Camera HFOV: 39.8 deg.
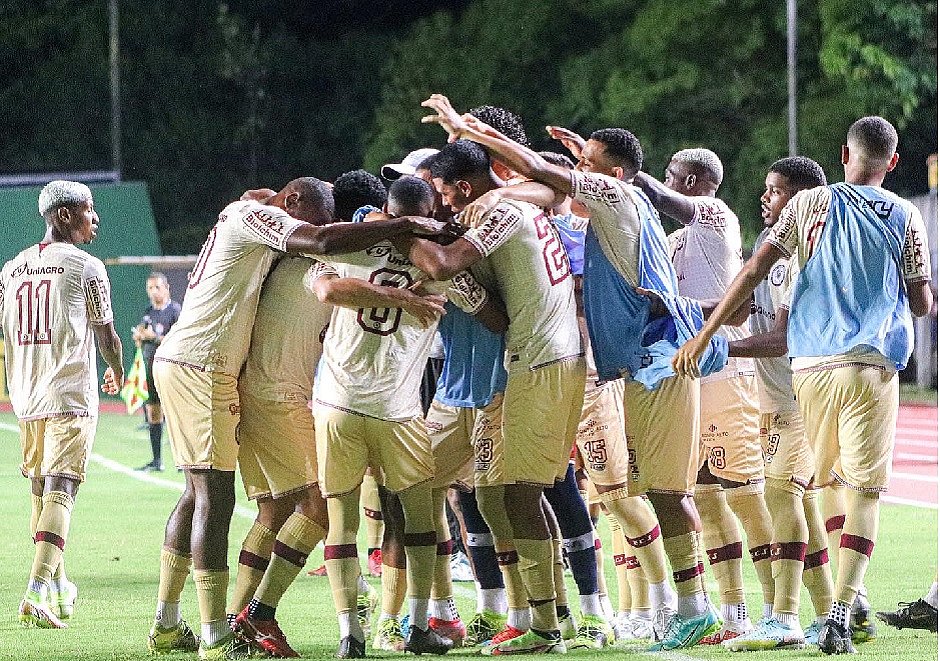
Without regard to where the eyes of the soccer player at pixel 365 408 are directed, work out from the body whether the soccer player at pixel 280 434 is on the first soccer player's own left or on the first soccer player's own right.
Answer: on the first soccer player's own left

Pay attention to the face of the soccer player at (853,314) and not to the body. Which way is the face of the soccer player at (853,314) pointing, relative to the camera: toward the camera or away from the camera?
away from the camera

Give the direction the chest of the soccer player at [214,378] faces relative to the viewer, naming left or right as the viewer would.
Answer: facing to the right of the viewer

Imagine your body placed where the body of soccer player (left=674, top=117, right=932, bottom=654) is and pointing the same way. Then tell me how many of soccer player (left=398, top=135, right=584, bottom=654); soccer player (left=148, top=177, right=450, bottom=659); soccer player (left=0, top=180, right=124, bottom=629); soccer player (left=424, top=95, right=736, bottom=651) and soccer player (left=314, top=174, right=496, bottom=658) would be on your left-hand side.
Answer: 5

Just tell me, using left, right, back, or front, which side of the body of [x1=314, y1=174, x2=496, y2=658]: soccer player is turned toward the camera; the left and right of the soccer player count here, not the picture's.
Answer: back

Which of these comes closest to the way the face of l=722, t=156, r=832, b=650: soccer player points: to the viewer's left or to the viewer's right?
to the viewer's left

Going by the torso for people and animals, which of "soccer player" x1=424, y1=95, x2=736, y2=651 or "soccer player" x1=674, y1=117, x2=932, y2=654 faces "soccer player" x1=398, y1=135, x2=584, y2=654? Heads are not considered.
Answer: "soccer player" x1=424, y1=95, x2=736, y2=651

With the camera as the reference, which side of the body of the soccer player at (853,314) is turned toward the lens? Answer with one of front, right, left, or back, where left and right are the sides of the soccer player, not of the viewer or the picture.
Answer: back
